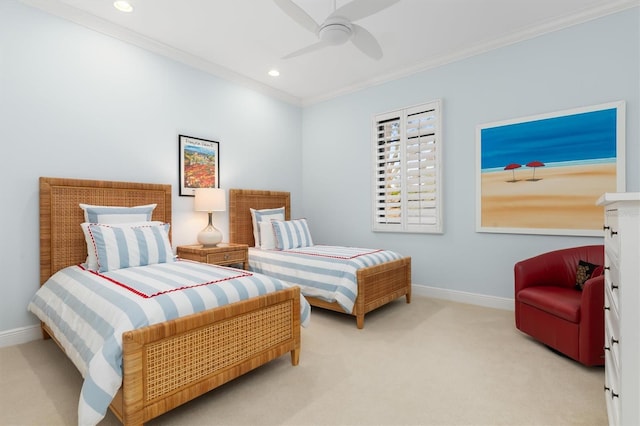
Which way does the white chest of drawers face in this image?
to the viewer's left

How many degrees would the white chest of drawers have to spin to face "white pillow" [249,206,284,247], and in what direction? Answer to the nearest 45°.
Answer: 0° — it already faces it

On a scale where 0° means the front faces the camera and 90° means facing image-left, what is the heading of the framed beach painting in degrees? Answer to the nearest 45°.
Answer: approximately 45°

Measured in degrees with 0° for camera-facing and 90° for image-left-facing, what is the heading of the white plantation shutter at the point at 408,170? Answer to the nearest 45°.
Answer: approximately 45°

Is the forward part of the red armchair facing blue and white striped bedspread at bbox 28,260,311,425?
yes

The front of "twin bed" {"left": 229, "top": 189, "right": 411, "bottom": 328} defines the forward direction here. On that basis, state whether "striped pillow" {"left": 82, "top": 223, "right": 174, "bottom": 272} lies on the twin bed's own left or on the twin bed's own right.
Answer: on the twin bed's own right
